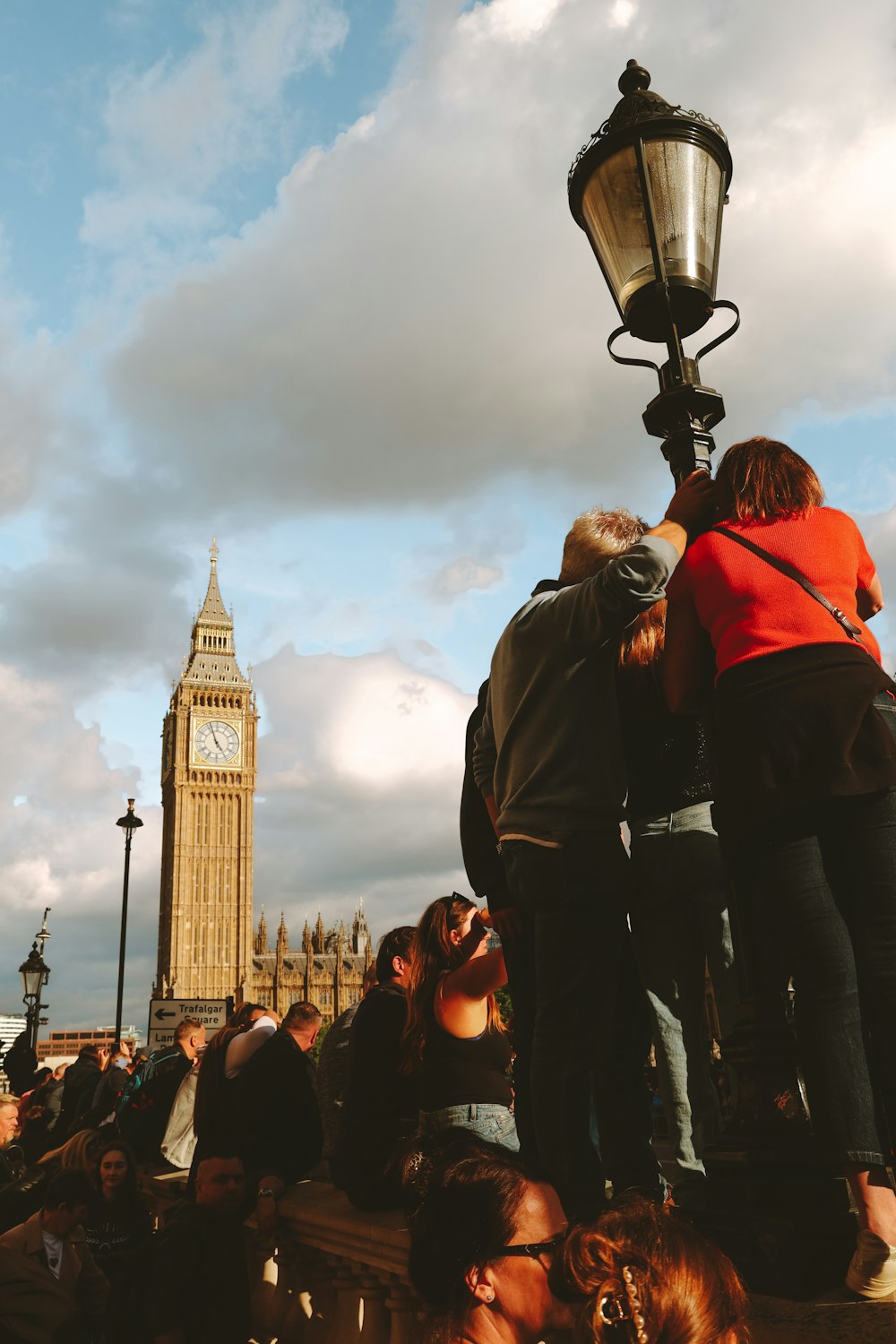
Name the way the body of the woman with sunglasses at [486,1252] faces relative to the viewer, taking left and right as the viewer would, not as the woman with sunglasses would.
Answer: facing to the right of the viewer

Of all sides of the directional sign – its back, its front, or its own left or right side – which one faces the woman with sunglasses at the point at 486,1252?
front

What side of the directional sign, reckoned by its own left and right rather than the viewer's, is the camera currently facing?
front

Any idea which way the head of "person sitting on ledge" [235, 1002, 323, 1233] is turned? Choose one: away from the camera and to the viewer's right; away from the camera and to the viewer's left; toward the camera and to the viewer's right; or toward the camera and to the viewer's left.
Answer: away from the camera and to the viewer's right

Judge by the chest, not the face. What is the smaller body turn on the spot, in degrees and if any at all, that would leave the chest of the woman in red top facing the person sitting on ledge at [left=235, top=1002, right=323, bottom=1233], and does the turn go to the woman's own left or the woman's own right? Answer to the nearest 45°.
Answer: approximately 45° to the woman's own left

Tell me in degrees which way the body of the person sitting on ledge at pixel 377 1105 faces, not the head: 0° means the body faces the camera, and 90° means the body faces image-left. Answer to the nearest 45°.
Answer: approximately 225°

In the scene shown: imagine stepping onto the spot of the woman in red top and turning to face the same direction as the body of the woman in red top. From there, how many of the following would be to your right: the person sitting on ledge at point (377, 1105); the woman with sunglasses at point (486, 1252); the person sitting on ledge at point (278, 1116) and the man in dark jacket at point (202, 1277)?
0

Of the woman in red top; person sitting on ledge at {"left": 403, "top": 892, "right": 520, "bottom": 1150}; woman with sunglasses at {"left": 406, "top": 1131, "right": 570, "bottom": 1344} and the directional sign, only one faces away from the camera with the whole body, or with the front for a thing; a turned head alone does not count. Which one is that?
the woman in red top

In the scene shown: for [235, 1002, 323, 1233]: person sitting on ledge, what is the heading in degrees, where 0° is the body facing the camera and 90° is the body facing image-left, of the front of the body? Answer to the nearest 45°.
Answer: approximately 225°

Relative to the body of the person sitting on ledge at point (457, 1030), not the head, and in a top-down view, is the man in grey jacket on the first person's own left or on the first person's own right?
on the first person's own right

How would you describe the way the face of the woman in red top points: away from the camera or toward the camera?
away from the camera

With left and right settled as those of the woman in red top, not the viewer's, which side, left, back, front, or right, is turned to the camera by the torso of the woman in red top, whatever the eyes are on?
back
